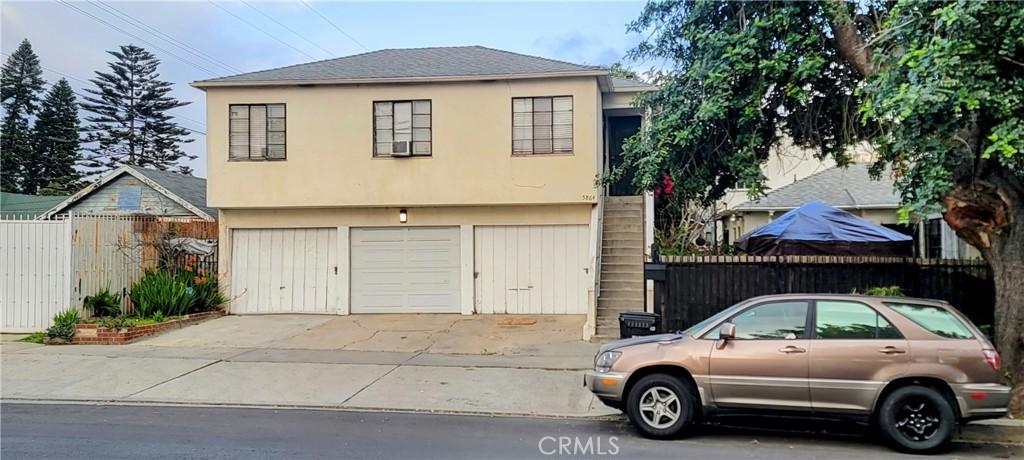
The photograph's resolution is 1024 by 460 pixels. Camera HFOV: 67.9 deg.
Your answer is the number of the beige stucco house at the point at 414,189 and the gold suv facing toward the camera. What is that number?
1

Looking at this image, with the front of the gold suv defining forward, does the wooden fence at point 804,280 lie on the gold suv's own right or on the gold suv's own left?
on the gold suv's own right

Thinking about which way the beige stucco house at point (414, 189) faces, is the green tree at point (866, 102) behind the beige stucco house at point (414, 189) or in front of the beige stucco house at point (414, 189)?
in front

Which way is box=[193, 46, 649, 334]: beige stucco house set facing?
toward the camera

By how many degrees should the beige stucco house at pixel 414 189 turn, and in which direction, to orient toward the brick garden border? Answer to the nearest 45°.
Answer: approximately 45° to its right

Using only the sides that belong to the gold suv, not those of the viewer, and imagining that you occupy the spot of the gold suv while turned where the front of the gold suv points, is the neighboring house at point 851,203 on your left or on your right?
on your right

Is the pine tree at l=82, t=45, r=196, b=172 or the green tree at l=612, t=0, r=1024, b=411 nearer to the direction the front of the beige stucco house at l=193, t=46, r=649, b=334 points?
the green tree

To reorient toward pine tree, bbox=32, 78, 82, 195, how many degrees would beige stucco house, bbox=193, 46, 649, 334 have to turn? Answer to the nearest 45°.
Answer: approximately 135° to its right

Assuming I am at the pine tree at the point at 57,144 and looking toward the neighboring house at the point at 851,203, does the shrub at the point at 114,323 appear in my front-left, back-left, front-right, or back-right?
front-right

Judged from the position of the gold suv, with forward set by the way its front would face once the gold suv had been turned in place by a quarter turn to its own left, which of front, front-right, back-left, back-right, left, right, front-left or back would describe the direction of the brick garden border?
right

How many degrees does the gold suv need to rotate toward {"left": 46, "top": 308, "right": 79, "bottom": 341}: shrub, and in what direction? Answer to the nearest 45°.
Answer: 0° — it already faces it

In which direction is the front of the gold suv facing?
to the viewer's left

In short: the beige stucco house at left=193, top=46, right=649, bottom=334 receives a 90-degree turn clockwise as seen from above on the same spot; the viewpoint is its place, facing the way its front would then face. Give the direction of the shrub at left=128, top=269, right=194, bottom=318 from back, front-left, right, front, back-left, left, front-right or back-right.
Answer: front

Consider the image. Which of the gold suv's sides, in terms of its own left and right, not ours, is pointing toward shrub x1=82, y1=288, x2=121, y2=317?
front
